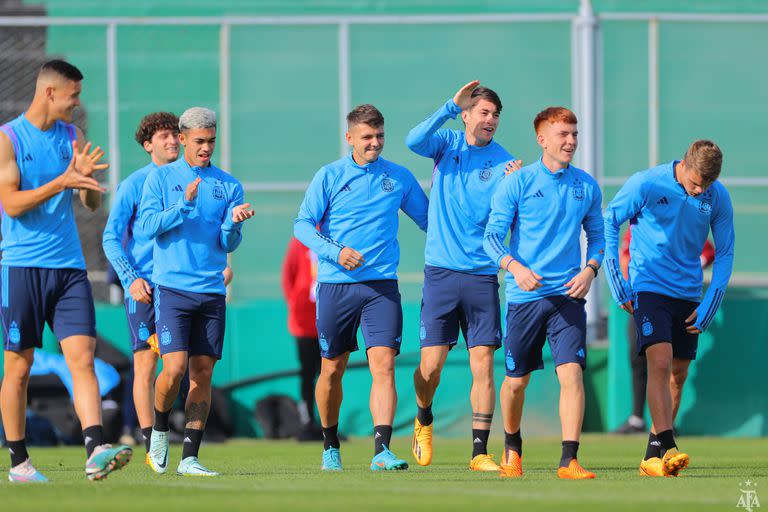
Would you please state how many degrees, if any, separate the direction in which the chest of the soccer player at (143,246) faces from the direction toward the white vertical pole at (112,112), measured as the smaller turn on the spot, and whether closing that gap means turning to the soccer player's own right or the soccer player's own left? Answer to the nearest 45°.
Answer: approximately 135° to the soccer player's own left

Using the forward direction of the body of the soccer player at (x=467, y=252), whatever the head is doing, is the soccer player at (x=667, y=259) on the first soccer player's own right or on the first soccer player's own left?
on the first soccer player's own left

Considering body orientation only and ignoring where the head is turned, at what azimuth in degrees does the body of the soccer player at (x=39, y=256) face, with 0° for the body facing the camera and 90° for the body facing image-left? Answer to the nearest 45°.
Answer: approximately 315°

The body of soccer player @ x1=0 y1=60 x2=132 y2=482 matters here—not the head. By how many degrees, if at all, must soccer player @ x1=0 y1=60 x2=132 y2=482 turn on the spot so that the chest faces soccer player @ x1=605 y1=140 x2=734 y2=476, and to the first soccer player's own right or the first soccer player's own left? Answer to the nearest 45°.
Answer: approximately 45° to the first soccer player's own left

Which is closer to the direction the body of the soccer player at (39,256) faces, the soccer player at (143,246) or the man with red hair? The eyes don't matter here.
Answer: the man with red hair

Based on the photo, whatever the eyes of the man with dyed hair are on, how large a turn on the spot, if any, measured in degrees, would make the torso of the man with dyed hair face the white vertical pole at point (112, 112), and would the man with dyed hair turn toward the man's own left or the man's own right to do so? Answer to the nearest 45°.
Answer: approximately 135° to the man's own left

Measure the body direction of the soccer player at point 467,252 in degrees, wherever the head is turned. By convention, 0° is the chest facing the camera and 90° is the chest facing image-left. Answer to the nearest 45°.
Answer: approximately 0°

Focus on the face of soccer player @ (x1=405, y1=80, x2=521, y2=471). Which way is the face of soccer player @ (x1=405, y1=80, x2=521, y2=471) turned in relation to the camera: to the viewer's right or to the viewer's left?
to the viewer's right
